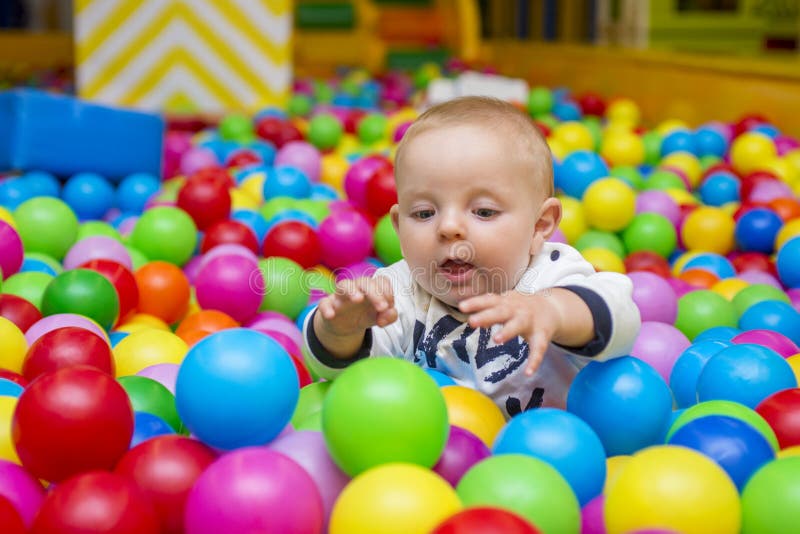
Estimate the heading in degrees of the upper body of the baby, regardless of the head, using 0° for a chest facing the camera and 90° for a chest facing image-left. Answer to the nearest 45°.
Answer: approximately 0°

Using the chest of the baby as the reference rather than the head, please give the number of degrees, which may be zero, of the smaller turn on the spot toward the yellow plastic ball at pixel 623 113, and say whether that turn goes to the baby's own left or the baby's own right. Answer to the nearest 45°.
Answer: approximately 180°
